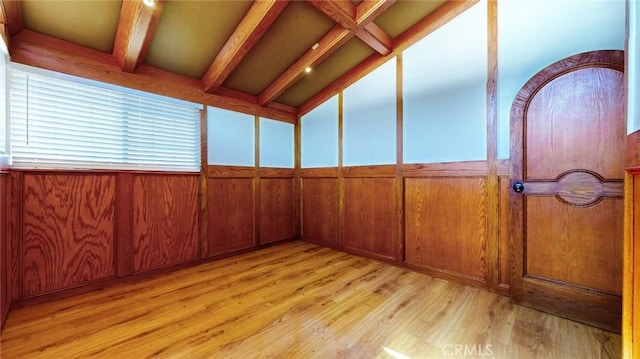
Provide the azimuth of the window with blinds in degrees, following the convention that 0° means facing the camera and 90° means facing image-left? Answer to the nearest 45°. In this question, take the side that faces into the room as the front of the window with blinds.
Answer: approximately 315°

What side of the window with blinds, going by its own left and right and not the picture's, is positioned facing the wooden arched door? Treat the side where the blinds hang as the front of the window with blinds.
front

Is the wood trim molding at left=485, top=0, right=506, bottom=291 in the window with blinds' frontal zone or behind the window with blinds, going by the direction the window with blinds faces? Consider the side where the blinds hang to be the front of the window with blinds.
frontal zone

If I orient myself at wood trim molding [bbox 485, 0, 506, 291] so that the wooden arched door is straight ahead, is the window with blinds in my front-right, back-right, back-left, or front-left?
back-right

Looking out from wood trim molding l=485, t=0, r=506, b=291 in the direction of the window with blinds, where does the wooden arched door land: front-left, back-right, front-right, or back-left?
back-left
